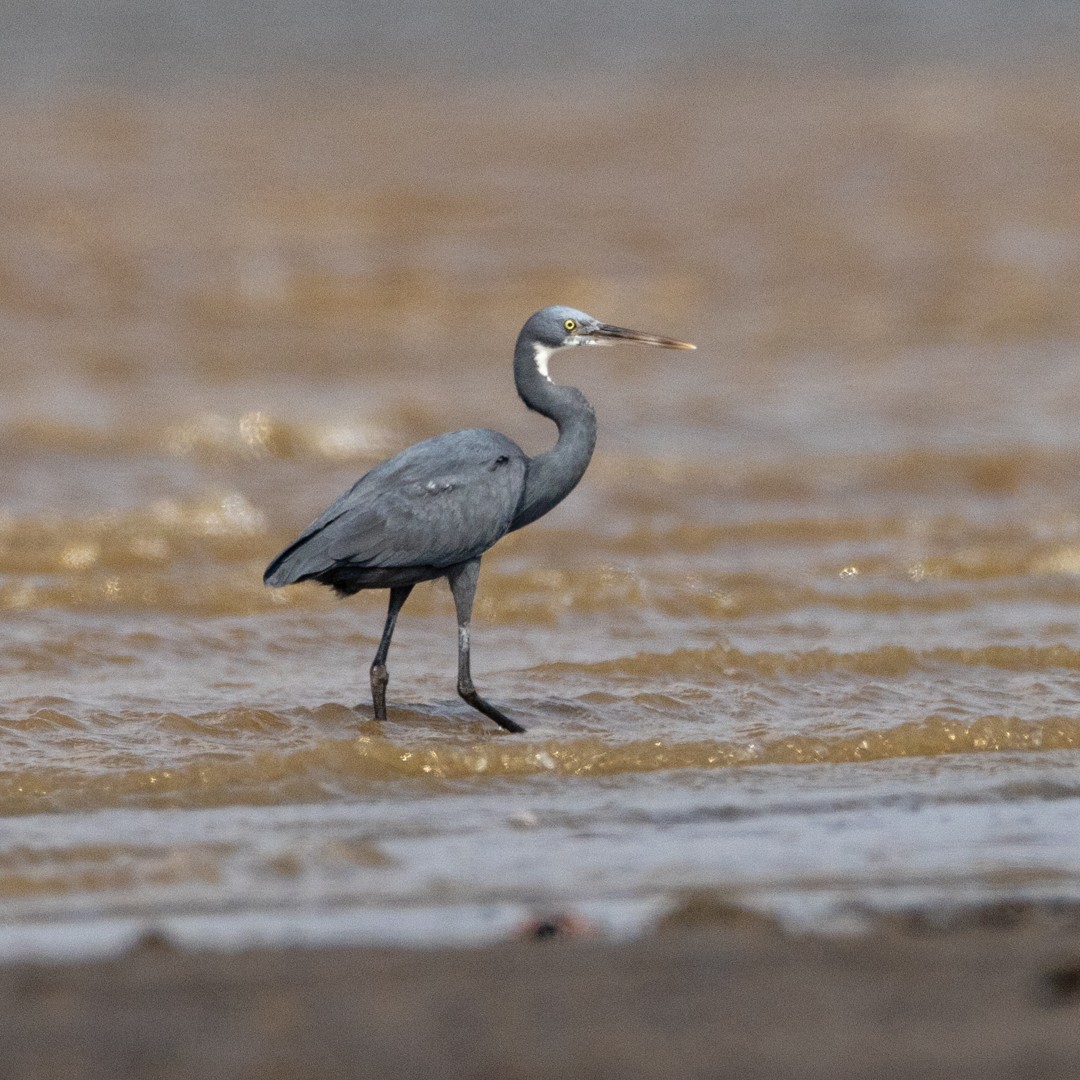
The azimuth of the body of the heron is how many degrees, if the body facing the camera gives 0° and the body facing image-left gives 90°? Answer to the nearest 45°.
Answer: approximately 270°
